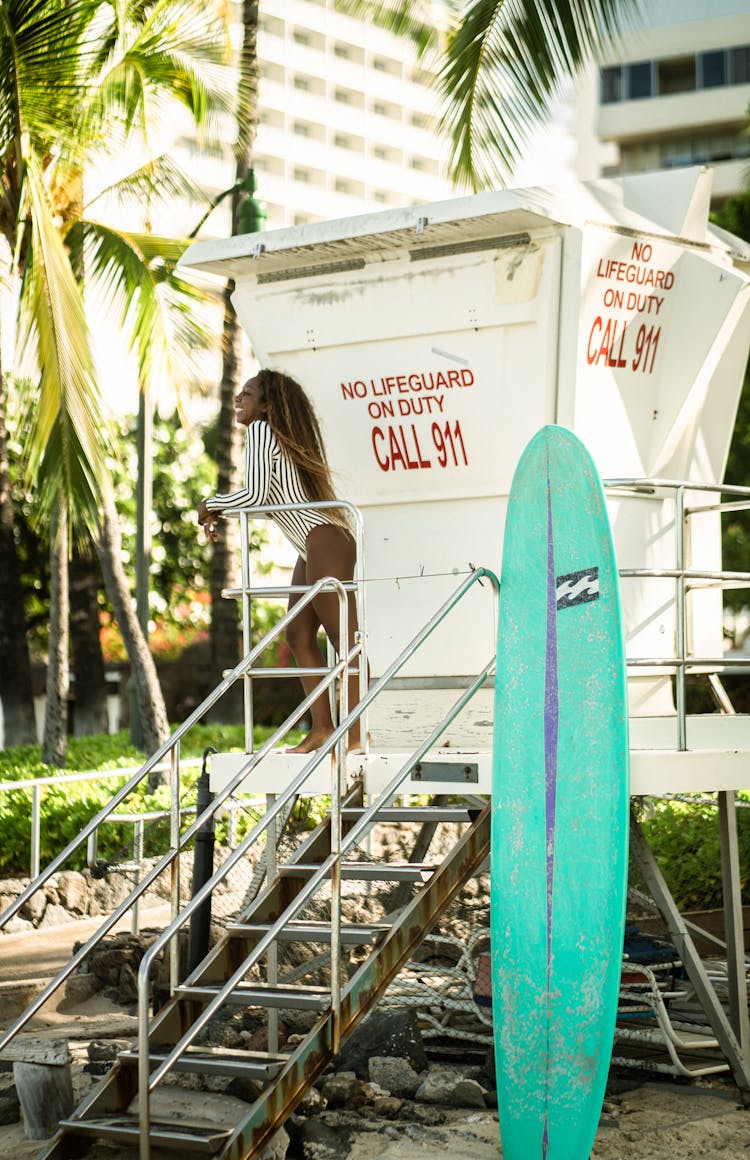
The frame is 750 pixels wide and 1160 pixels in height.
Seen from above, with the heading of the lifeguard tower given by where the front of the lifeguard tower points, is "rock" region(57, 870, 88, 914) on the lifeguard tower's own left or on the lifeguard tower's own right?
on the lifeguard tower's own right

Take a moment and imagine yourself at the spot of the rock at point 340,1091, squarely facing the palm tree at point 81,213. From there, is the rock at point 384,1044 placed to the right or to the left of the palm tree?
right

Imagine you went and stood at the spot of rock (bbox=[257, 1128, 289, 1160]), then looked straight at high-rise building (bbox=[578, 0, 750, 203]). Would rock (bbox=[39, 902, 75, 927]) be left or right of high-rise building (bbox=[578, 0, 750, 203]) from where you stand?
left

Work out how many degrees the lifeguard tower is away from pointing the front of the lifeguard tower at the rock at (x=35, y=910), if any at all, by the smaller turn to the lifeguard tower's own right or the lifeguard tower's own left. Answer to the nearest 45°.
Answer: approximately 90° to the lifeguard tower's own right

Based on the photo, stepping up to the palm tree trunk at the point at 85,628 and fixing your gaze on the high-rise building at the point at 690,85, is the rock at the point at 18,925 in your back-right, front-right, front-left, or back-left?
back-right

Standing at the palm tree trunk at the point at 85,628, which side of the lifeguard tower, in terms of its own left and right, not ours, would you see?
right

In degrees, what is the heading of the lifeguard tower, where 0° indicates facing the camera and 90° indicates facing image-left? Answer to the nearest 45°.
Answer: approximately 45°

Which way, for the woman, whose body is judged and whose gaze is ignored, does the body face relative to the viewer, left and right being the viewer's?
facing to the left of the viewer

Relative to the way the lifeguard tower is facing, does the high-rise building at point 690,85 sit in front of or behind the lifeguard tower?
behind
